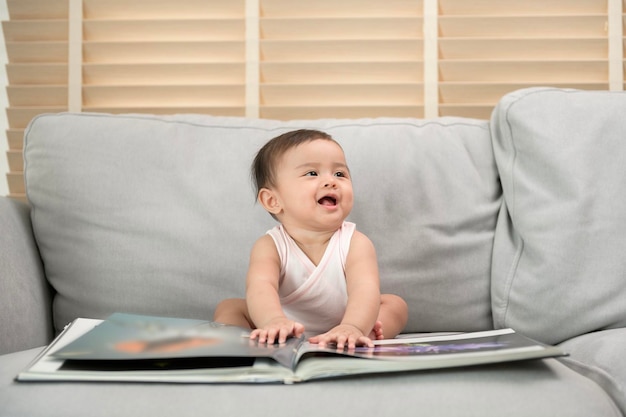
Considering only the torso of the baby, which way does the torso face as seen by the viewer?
toward the camera

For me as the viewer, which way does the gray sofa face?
facing the viewer

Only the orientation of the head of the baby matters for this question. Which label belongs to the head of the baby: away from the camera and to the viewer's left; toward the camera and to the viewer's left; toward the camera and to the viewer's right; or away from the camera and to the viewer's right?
toward the camera and to the viewer's right
